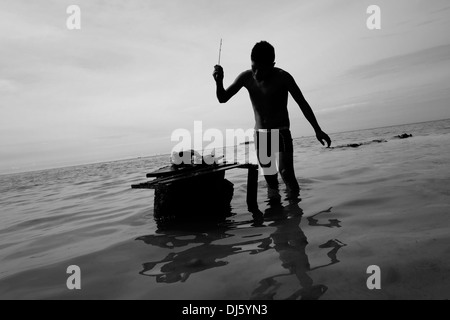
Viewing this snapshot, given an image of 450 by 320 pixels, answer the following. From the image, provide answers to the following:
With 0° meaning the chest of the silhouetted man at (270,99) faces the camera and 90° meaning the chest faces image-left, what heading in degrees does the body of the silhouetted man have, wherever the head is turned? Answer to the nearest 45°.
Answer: approximately 45°
